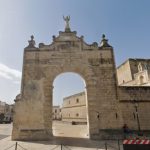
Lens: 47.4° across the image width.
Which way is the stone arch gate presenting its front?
toward the camera
